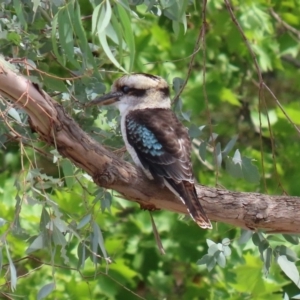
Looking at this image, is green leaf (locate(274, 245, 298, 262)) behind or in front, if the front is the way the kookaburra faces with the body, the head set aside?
behind

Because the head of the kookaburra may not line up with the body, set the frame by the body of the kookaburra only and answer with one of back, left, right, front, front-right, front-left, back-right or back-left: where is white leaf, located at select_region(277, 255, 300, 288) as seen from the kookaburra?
back

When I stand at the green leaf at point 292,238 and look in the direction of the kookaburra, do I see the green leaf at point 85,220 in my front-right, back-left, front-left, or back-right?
front-left

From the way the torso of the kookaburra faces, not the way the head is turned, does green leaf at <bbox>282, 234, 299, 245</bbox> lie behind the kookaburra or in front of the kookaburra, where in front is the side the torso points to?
behind
